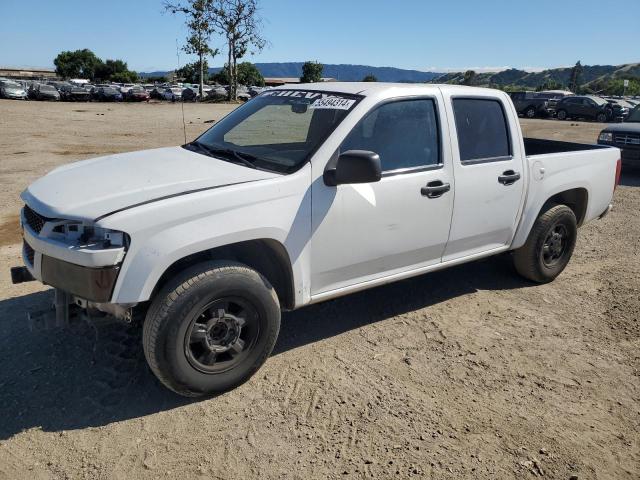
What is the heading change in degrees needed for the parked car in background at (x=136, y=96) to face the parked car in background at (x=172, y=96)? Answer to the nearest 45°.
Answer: approximately 90° to its left

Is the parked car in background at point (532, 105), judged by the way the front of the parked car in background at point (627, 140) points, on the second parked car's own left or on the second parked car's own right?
on the second parked car's own right

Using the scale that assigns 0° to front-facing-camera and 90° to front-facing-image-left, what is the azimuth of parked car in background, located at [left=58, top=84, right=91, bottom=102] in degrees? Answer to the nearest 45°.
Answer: approximately 315°

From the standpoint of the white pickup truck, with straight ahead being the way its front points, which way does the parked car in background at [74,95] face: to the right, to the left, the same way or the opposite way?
to the left

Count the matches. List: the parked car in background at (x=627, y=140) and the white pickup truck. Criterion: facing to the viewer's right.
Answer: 0

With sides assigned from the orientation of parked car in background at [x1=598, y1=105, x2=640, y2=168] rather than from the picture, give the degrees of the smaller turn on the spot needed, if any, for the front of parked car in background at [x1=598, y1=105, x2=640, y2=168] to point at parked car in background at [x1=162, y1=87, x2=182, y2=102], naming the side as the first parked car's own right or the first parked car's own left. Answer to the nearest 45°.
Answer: approximately 90° to the first parked car's own right

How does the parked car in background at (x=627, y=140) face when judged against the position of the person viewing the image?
facing the viewer and to the left of the viewer

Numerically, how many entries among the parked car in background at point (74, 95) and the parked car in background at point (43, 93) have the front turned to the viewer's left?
0

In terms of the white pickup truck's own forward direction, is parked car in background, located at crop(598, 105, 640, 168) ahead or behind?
behind

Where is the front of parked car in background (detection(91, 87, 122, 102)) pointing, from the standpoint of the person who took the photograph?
facing the viewer and to the right of the viewer

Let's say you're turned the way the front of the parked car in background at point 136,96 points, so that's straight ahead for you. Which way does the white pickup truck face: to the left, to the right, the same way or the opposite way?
to the right
